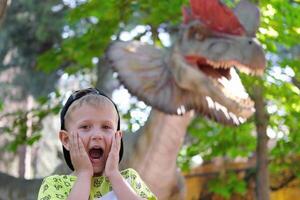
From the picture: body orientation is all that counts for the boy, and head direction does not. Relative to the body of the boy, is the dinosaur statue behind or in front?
behind

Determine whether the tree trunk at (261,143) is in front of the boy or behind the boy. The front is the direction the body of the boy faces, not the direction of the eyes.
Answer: behind

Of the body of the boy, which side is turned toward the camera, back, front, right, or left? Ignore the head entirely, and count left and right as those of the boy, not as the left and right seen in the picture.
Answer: front
